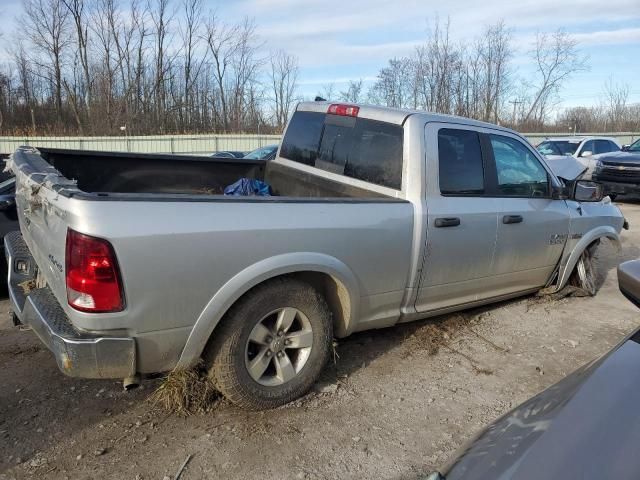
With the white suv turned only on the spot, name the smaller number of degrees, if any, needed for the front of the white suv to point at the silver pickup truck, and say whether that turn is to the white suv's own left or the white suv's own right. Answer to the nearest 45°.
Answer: approximately 45° to the white suv's own left

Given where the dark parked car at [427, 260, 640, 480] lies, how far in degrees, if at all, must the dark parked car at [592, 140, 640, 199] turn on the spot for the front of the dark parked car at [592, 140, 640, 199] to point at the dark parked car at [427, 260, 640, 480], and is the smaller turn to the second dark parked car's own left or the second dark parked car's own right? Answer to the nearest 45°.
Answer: approximately 45° to the second dark parked car's own left

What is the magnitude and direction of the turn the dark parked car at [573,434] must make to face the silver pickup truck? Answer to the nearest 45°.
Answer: approximately 90° to its right

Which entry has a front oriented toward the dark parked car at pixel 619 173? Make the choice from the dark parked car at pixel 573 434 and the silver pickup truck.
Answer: the silver pickup truck

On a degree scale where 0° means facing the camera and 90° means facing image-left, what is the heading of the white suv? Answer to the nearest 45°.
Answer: approximately 45°

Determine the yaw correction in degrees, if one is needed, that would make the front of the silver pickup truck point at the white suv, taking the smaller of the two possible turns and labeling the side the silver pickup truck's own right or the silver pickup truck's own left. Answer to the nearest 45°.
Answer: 0° — it already faces it

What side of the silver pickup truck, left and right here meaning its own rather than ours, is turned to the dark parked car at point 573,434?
right

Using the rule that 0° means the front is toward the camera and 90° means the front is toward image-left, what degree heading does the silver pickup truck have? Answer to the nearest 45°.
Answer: approximately 225°

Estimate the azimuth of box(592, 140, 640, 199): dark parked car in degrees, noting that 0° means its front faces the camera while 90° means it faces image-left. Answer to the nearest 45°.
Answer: approximately 45°

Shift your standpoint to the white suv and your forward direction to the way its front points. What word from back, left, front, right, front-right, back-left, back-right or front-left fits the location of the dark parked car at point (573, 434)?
front-left

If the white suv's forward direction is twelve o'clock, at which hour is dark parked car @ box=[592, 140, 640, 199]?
The dark parked car is roughly at 10 o'clock from the white suv.

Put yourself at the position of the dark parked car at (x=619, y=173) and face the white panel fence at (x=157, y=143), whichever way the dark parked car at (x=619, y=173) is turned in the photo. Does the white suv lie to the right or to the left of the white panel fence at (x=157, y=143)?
right

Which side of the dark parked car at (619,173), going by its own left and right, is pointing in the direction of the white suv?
right

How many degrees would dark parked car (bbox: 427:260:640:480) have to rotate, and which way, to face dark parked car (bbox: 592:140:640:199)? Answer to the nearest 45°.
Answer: approximately 135° to its right
